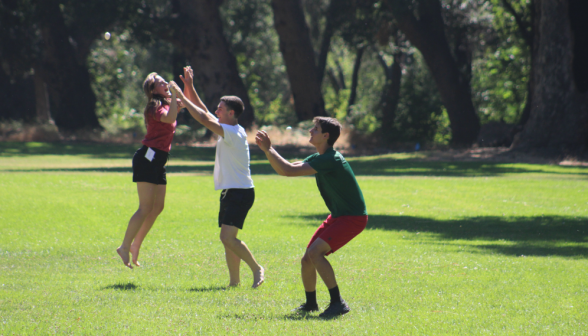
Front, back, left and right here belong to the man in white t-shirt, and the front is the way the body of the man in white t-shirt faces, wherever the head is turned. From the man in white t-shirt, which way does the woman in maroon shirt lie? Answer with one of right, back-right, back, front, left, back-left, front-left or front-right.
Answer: front-right

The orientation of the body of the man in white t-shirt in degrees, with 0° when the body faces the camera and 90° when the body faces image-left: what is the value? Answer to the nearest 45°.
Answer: approximately 90°

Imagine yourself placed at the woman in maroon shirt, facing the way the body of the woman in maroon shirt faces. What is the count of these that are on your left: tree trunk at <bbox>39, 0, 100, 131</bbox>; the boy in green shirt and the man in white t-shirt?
1

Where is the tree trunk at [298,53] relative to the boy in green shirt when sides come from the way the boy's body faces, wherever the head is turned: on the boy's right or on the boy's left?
on the boy's right

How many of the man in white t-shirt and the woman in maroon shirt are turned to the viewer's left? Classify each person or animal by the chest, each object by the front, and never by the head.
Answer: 1

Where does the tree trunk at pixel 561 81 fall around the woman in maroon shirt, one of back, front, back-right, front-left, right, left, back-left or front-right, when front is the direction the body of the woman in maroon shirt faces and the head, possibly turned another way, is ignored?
front-left

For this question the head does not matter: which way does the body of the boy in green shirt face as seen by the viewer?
to the viewer's left

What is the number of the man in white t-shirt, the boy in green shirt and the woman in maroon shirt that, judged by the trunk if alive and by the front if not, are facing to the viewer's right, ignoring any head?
1

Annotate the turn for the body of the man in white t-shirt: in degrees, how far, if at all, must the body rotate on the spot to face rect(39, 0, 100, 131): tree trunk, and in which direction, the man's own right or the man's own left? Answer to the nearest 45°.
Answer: approximately 90° to the man's own right

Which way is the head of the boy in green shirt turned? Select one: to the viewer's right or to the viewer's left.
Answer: to the viewer's left

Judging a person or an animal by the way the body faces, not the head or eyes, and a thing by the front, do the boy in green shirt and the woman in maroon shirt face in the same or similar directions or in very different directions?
very different directions

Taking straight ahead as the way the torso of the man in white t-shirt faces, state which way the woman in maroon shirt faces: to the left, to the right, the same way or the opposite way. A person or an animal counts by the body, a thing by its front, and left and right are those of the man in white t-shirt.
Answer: the opposite way

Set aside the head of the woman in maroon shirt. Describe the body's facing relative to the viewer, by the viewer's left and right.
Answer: facing to the right of the viewer

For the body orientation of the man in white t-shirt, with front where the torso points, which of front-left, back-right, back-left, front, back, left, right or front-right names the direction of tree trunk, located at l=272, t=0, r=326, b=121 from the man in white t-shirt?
right
